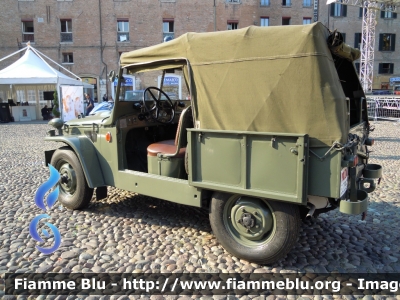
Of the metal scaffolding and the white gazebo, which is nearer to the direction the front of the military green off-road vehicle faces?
the white gazebo

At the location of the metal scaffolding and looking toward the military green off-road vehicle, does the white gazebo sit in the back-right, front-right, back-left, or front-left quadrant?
front-right

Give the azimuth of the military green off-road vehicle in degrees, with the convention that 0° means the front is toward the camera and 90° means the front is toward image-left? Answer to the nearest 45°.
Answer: approximately 135°

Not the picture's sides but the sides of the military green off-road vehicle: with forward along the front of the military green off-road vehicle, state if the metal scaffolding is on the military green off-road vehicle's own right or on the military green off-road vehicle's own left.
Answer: on the military green off-road vehicle's own right

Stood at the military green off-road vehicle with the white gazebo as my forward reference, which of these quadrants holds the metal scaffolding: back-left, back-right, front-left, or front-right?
front-right

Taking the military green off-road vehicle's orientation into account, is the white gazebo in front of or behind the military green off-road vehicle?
in front
